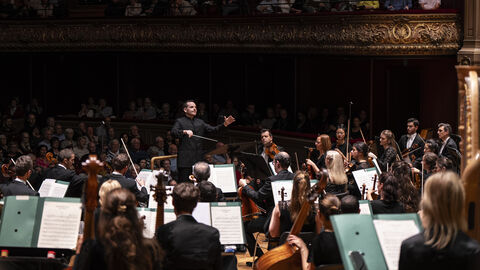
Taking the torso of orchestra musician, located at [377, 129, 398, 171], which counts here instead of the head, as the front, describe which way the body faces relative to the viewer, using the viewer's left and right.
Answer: facing to the left of the viewer

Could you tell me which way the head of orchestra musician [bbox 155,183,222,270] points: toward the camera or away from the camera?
away from the camera

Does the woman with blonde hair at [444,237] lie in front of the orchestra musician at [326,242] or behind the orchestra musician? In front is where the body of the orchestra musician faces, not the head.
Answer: behind

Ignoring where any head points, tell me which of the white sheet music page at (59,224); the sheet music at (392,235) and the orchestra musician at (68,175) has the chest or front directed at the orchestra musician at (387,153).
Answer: the orchestra musician at (68,175)

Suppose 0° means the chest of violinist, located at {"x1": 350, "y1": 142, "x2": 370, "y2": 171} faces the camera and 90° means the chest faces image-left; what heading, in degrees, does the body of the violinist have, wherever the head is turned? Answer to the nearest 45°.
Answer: approximately 90°

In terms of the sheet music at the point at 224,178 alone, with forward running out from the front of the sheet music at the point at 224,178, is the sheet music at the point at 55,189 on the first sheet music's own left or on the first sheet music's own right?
on the first sheet music's own right

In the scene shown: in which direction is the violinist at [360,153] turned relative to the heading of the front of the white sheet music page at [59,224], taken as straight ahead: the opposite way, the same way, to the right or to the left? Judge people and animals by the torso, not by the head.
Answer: to the right

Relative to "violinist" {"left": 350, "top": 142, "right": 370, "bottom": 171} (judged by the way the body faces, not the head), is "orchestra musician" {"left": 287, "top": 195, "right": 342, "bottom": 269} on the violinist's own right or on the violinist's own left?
on the violinist's own left

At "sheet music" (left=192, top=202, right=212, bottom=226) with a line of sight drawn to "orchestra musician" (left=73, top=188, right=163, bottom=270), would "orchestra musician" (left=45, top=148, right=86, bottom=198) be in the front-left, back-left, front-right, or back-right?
back-right

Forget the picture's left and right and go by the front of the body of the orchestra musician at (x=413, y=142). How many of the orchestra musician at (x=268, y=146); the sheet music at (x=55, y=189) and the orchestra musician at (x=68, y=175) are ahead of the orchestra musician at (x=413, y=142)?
3

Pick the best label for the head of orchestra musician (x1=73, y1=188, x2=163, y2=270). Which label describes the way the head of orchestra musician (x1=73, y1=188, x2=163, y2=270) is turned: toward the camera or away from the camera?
away from the camera
